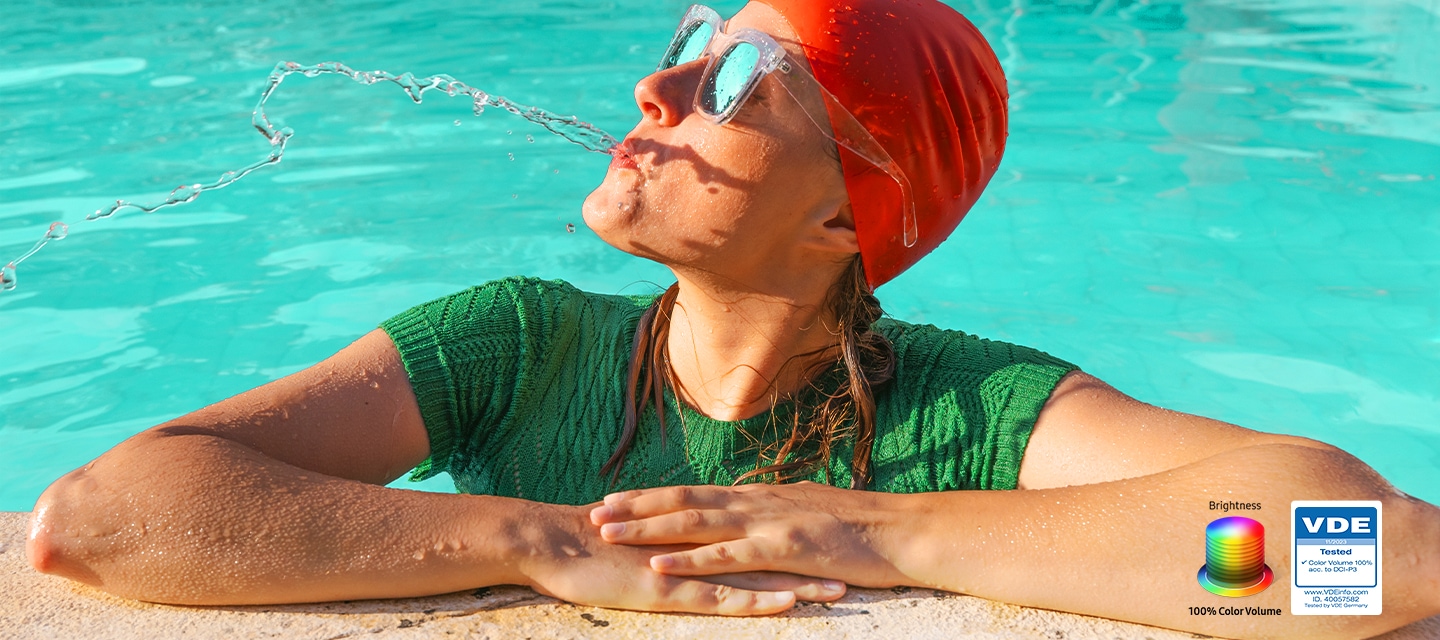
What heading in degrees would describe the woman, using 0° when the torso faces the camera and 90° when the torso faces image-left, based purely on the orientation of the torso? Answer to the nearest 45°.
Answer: approximately 0°
